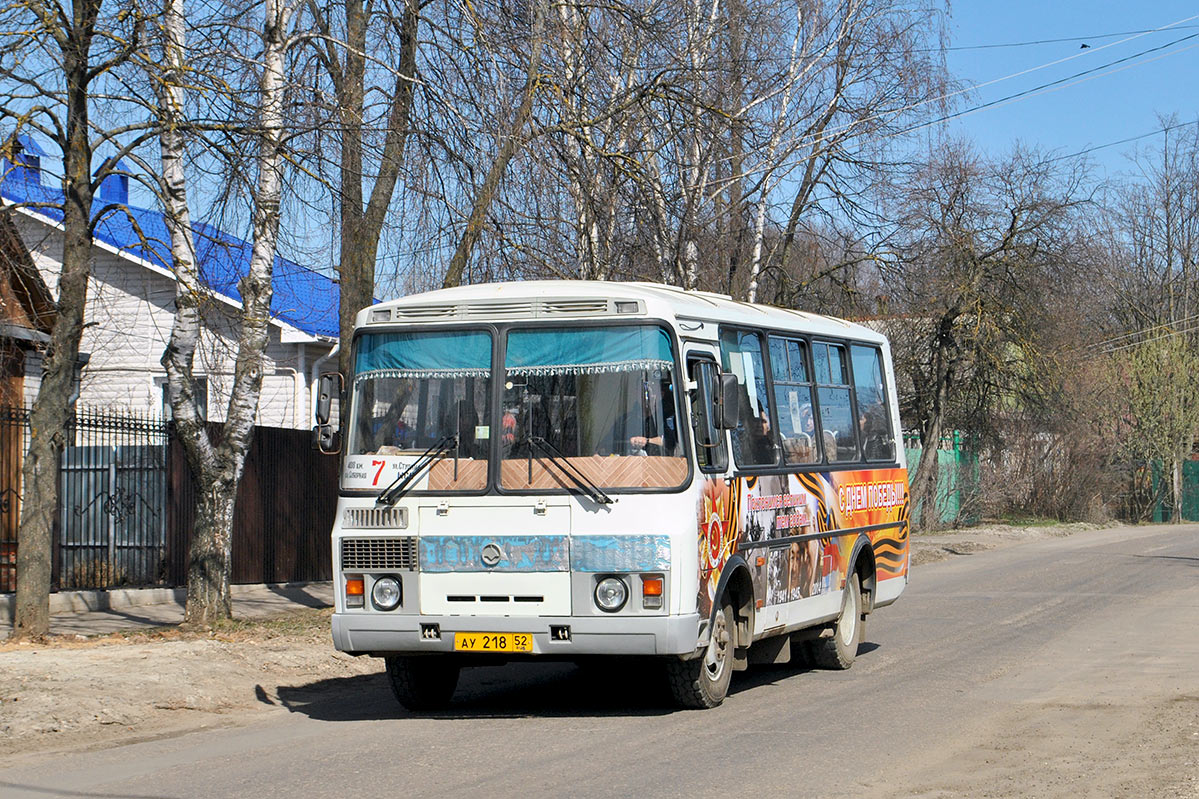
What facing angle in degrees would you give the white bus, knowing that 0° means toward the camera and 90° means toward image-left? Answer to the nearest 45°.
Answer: approximately 45°

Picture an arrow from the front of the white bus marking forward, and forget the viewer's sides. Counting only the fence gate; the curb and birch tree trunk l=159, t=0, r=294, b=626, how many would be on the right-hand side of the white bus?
3

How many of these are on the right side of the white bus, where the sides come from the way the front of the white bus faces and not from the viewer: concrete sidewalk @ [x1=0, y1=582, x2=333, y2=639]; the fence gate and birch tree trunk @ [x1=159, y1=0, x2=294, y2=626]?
3

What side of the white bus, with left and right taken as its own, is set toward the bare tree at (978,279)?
back

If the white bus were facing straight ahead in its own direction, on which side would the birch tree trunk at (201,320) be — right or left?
on its right

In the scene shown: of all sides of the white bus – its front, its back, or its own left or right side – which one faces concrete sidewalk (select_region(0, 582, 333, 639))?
right

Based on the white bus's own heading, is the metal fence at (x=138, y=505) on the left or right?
on its right

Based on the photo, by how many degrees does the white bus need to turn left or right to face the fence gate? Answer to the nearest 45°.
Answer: approximately 90° to its right
